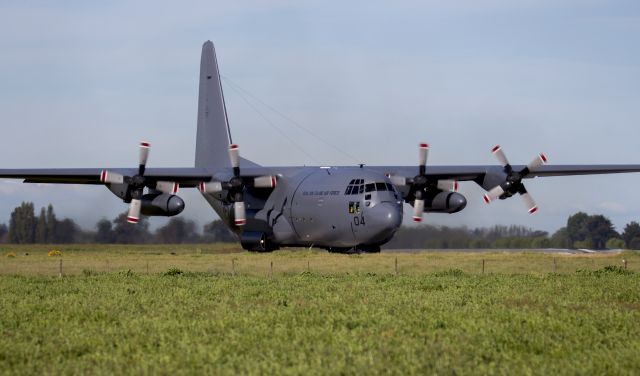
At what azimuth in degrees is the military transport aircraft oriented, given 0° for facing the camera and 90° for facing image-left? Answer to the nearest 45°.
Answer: approximately 315°
